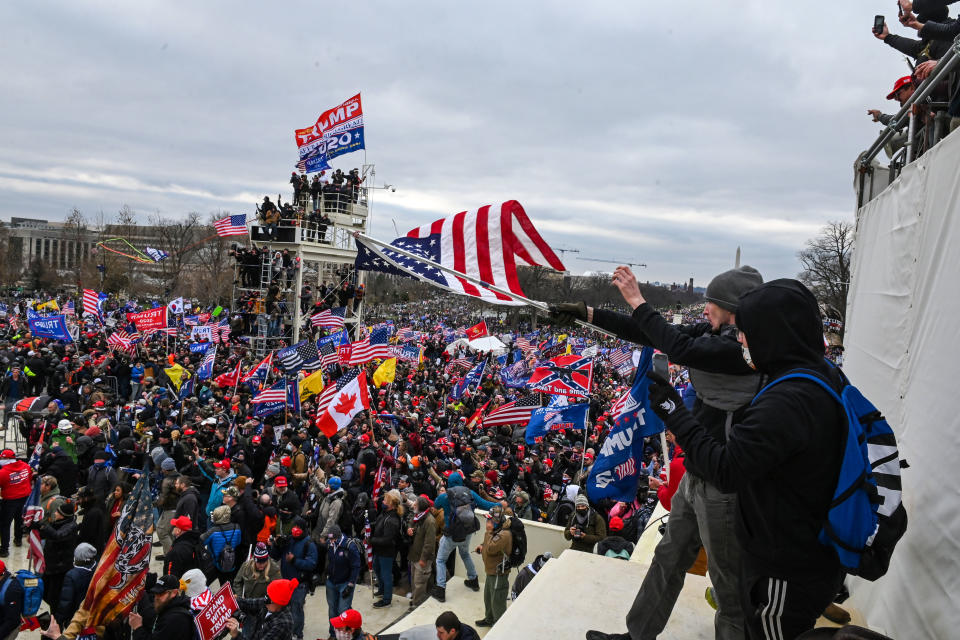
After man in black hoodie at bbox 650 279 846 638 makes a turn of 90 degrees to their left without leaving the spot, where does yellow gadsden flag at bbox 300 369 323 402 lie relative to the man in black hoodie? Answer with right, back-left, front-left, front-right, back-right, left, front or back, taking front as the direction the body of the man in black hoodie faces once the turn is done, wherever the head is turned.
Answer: back-right

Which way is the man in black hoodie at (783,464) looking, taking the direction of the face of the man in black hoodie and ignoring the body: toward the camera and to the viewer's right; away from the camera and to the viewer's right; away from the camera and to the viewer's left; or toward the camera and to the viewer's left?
away from the camera and to the viewer's left

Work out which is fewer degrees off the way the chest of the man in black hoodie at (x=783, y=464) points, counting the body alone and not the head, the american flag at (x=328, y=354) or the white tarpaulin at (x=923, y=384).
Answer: the american flag

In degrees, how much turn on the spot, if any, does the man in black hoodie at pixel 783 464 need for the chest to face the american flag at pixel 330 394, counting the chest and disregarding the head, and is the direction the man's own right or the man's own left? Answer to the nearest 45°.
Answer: approximately 45° to the man's own right

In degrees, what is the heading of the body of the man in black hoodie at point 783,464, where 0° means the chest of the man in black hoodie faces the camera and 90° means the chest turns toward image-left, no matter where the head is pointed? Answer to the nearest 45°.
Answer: approximately 90°

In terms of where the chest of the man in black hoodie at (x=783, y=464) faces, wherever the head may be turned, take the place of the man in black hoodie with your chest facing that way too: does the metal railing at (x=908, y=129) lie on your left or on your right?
on your right

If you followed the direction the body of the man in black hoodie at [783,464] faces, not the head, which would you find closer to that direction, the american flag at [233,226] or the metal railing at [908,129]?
the american flag

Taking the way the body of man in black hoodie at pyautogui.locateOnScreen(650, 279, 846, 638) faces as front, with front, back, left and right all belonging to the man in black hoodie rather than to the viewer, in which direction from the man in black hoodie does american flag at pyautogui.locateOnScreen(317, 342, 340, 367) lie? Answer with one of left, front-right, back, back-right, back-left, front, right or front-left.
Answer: front-right

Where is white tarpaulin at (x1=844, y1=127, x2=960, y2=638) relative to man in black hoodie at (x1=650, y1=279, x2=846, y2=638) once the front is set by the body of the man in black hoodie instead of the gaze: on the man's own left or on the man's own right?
on the man's own right
